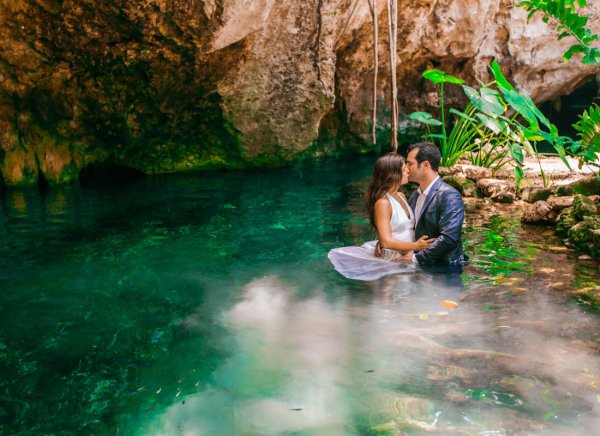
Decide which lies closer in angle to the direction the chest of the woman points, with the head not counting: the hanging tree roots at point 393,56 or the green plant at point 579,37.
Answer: the green plant

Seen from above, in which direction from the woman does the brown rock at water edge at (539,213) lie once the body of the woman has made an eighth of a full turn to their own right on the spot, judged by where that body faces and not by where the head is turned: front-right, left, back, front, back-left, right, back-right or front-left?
left

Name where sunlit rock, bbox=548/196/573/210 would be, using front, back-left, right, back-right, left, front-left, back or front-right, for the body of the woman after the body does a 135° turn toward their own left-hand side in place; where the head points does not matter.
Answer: right

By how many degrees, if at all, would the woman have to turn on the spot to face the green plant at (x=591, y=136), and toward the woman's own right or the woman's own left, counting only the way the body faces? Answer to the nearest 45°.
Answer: approximately 45° to the woman's own left

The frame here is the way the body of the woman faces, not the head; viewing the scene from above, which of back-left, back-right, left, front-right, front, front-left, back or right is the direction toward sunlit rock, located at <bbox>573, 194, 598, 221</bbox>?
front-left

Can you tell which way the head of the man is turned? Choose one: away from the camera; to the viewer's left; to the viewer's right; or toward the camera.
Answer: to the viewer's left

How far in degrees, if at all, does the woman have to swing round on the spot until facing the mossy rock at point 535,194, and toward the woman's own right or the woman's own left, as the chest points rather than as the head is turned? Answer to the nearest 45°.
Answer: approximately 45° to the woman's own left

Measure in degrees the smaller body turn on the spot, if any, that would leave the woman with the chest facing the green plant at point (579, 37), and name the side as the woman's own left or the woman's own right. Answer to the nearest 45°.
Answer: approximately 45° to the woman's own left

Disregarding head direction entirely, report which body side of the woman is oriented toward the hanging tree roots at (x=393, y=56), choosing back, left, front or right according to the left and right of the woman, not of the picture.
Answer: left

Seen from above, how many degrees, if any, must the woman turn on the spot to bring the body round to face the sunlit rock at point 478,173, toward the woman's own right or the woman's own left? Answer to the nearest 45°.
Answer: approximately 90° to the woman's own left

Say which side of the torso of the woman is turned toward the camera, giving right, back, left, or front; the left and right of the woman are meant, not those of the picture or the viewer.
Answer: right
